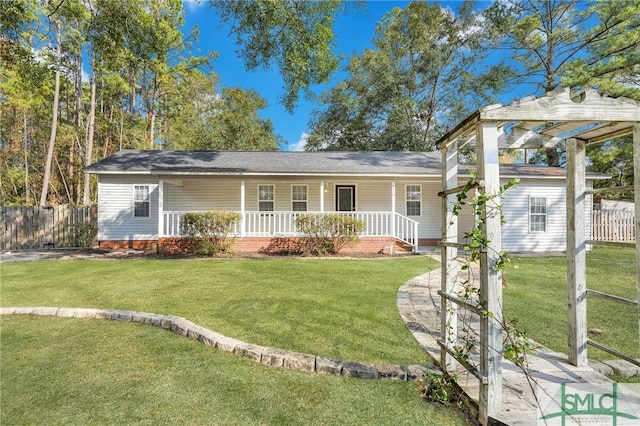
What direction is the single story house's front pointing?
toward the camera

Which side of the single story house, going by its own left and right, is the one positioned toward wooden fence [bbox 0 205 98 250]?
right

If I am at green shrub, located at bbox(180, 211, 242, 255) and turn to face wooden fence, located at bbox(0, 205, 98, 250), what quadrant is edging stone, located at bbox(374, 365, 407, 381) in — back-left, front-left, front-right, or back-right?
back-left

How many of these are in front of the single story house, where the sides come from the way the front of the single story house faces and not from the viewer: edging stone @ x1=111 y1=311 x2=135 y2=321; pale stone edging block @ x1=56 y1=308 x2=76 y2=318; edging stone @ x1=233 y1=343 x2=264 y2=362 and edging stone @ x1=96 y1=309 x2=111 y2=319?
4

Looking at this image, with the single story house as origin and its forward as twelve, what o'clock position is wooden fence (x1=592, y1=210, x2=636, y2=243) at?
The wooden fence is roughly at 9 o'clock from the single story house.

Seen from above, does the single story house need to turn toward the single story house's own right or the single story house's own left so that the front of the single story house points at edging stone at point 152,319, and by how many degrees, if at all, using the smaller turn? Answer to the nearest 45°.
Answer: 0° — it already faces it

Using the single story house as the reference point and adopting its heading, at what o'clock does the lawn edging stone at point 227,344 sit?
The lawn edging stone is roughly at 12 o'clock from the single story house.

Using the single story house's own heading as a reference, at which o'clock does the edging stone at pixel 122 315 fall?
The edging stone is roughly at 12 o'clock from the single story house.

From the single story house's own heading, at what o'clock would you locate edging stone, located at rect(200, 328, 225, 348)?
The edging stone is roughly at 12 o'clock from the single story house.

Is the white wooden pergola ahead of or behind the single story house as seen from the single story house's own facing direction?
ahead

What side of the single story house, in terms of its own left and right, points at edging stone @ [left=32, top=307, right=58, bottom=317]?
front

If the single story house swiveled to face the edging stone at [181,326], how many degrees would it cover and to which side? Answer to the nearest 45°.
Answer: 0° — it already faces it

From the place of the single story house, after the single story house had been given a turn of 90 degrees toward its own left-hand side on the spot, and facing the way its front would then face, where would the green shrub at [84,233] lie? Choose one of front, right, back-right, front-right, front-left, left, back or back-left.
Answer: back

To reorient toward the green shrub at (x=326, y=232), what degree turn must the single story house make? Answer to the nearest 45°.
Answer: approximately 45° to its left

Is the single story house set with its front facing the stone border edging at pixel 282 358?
yes
